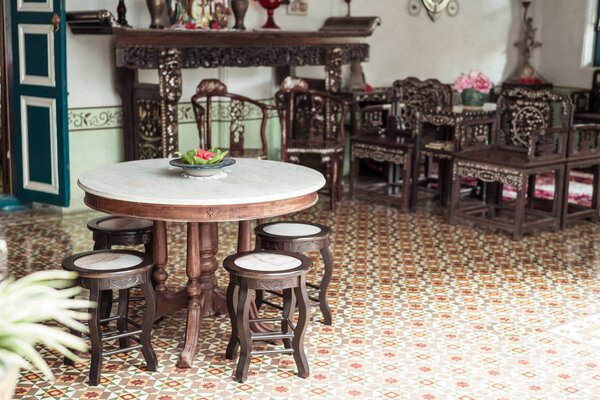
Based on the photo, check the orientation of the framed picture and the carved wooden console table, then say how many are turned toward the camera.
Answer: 2

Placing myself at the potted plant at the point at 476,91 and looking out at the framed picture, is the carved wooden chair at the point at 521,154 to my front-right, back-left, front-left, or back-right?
back-left

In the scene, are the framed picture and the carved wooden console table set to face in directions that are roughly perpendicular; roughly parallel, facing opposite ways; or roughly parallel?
roughly parallel

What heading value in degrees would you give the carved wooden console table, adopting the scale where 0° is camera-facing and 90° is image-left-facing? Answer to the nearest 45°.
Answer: approximately 0°

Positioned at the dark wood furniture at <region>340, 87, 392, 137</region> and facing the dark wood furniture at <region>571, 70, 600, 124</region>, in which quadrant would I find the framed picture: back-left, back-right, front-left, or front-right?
back-left

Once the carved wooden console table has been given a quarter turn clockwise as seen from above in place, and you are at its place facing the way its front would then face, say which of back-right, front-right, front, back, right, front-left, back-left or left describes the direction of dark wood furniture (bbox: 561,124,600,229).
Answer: back

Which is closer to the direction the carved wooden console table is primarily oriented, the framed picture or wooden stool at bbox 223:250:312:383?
the wooden stool

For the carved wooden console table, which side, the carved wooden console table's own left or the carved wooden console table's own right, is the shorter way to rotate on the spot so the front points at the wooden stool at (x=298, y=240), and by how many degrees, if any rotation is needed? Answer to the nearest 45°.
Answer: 0° — it already faces it

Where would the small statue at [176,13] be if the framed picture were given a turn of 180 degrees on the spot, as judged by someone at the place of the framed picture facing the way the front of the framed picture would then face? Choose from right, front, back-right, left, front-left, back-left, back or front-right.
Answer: back-left

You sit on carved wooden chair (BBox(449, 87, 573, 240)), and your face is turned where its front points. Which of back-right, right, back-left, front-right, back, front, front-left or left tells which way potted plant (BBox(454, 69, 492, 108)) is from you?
right

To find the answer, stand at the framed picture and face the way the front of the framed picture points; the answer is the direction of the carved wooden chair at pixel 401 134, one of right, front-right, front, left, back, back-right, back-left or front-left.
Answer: front-left

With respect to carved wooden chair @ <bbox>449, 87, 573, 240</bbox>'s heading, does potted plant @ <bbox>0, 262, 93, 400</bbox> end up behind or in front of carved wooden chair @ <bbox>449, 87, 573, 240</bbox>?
in front

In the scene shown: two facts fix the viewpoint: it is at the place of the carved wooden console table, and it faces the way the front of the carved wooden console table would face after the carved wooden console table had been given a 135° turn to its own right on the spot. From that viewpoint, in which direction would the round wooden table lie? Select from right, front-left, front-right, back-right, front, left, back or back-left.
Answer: back-left

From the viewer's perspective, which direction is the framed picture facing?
toward the camera

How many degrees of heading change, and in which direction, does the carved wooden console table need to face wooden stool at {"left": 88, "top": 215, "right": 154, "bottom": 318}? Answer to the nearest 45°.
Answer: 0° — it already faces it

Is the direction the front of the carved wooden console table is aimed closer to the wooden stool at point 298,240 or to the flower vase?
the wooden stool

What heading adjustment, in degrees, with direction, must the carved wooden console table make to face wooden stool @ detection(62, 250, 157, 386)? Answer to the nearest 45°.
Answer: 0° — it already faces it
